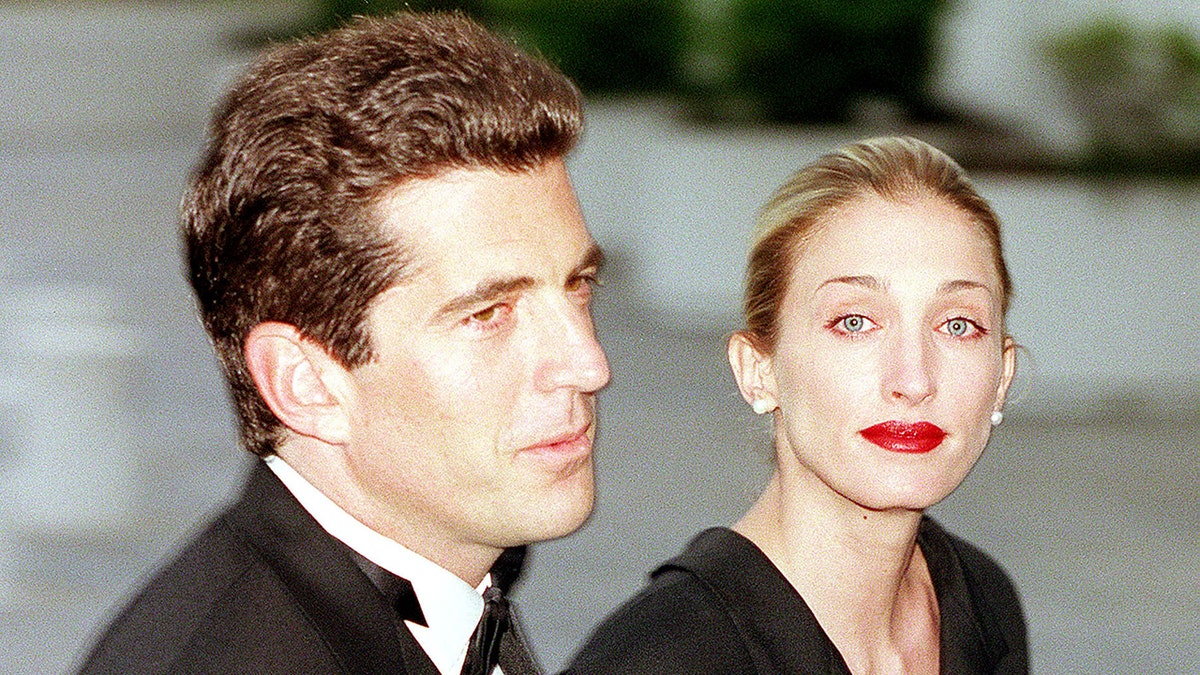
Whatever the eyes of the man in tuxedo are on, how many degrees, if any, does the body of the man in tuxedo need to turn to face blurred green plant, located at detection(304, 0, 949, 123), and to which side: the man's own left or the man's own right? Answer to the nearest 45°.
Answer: approximately 135° to the man's own left

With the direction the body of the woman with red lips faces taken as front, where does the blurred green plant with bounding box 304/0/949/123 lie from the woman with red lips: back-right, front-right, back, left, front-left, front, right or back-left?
back-left

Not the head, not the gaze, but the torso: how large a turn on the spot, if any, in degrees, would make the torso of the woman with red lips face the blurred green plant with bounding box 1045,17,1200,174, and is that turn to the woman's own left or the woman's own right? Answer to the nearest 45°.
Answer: approximately 135° to the woman's own left

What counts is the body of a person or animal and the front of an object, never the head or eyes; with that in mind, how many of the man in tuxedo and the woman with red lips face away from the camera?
0

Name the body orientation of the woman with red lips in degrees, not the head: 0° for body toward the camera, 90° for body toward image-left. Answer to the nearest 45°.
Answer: approximately 315°

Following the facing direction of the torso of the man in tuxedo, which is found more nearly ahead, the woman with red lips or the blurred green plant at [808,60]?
the woman with red lips

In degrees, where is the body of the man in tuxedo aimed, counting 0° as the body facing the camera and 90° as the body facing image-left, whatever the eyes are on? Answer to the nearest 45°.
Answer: approximately 315°

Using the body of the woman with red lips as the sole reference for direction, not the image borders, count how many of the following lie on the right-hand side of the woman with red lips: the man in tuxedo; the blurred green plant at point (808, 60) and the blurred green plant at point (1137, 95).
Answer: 1

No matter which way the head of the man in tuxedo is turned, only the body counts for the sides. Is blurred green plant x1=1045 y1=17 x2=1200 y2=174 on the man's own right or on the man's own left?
on the man's own left
